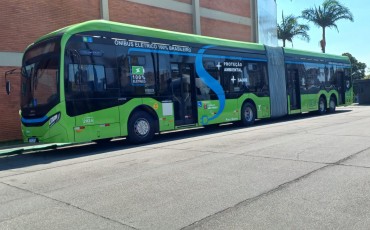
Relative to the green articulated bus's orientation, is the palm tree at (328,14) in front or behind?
behind

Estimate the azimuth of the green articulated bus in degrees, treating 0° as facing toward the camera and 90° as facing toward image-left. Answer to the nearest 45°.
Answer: approximately 45°

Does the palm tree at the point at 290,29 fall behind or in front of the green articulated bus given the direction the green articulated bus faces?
behind

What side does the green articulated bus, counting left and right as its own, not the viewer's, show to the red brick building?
right
